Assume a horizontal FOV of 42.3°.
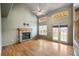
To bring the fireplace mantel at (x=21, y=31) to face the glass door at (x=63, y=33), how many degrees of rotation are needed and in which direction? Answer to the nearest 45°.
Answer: approximately 45° to its left

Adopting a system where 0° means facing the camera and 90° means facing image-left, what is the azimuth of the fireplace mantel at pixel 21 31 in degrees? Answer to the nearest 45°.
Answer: approximately 315°
